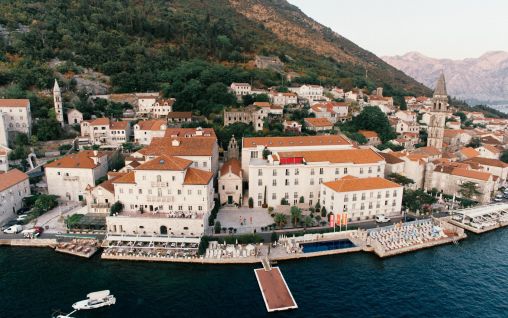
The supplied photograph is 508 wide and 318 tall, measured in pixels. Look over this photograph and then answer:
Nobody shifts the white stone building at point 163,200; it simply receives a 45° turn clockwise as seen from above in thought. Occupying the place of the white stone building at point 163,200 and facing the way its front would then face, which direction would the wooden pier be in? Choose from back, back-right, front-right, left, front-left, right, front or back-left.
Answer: left

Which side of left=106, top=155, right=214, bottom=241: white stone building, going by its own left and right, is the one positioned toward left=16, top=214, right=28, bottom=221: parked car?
right

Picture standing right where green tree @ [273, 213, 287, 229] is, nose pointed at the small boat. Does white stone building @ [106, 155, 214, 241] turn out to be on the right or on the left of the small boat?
right

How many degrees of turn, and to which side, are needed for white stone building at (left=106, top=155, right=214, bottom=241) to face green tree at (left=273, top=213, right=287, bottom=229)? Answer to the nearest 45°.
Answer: approximately 90° to its left

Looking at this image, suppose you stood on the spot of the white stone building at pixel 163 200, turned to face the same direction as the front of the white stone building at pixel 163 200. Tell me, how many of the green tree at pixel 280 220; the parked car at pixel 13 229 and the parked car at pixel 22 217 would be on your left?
1

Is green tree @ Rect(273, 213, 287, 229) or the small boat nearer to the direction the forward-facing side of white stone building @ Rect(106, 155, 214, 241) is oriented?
the small boat

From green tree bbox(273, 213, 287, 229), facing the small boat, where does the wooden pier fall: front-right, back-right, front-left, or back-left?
front-left

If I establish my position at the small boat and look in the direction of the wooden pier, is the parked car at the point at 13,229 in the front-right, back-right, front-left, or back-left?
back-left

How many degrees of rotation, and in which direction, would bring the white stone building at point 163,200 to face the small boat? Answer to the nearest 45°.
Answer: approximately 45° to its right

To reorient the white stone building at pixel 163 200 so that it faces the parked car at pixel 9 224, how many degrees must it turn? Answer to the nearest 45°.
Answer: approximately 90° to its right

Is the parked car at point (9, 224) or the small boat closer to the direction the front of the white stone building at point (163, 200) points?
the small boat

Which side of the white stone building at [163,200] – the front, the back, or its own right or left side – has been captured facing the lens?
front

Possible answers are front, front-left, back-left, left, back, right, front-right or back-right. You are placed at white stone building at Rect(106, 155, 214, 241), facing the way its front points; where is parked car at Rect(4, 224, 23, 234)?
right
